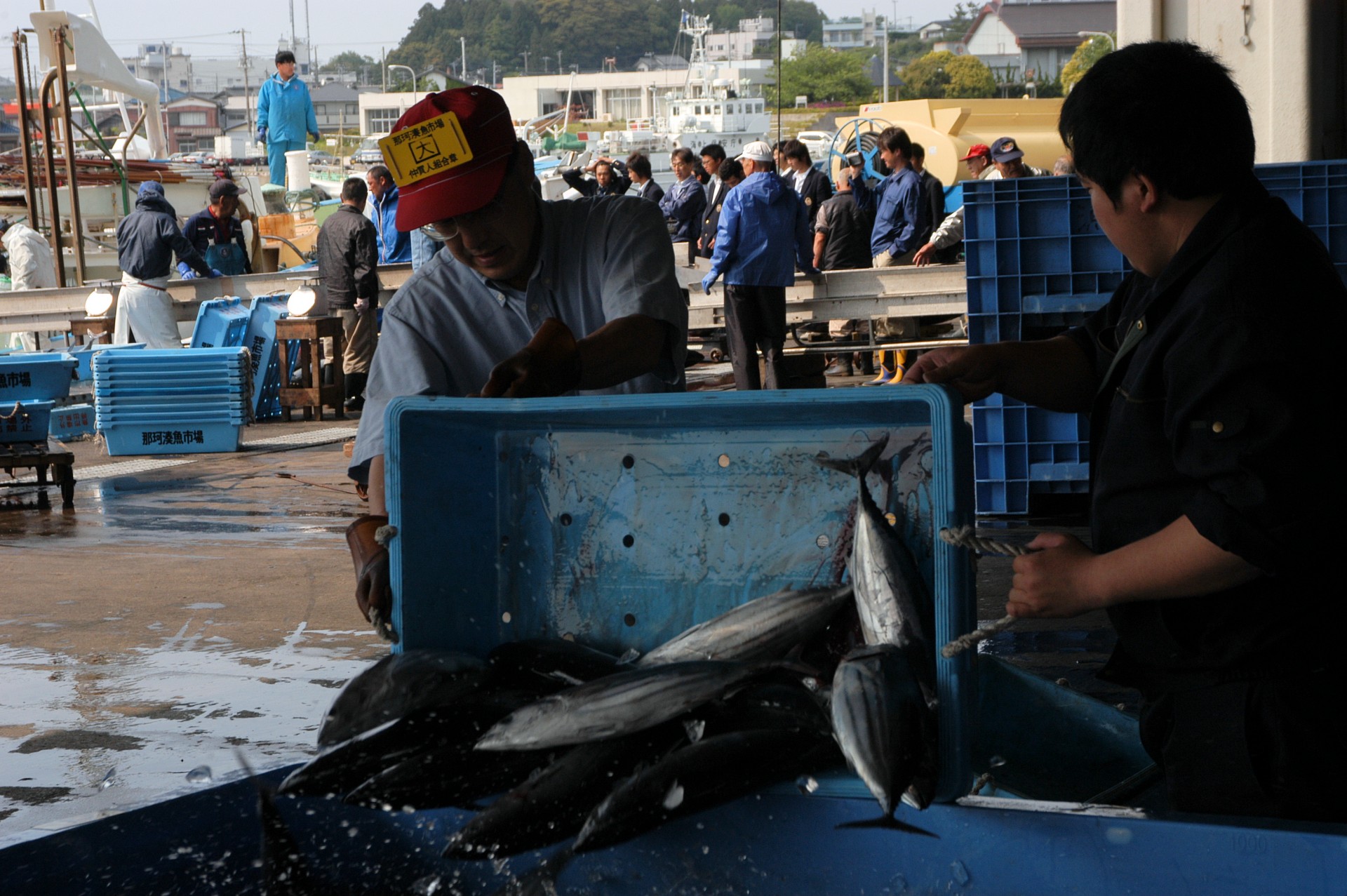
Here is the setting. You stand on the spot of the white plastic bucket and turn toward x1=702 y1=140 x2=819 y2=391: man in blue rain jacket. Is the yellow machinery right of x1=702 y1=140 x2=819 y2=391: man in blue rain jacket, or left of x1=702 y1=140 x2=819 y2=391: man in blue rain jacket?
left

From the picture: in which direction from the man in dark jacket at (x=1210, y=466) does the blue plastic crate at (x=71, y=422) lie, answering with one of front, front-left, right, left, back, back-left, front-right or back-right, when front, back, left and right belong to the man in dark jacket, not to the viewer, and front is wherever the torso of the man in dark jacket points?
front-right

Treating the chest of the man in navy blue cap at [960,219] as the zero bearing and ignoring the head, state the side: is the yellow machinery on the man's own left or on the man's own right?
on the man's own right

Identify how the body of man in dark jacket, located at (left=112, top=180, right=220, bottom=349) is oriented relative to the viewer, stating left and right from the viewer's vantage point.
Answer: facing away from the viewer and to the right of the viewer

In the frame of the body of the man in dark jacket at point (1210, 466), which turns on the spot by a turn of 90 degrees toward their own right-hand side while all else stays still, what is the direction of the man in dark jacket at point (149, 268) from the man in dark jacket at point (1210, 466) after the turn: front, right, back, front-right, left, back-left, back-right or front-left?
front-left

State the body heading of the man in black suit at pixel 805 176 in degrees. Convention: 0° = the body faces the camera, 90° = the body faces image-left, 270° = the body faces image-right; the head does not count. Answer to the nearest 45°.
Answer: approximately 45°

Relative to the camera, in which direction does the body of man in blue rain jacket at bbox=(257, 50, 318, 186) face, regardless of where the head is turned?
toward the camera

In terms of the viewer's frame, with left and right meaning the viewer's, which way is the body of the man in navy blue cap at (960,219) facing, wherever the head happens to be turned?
facing to the left of the viewer

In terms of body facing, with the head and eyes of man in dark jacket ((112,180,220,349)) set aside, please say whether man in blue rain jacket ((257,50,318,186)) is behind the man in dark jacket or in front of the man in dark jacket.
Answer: in front

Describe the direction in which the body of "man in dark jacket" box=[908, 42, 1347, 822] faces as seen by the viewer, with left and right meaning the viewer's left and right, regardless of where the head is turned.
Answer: facing to the left of the viewer

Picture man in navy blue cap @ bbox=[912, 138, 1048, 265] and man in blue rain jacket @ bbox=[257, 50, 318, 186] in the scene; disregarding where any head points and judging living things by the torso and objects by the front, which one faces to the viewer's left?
the man in navy blue cap
